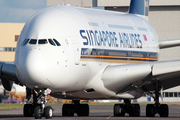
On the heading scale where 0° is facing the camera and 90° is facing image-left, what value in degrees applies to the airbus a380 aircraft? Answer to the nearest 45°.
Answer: approximately 45°
